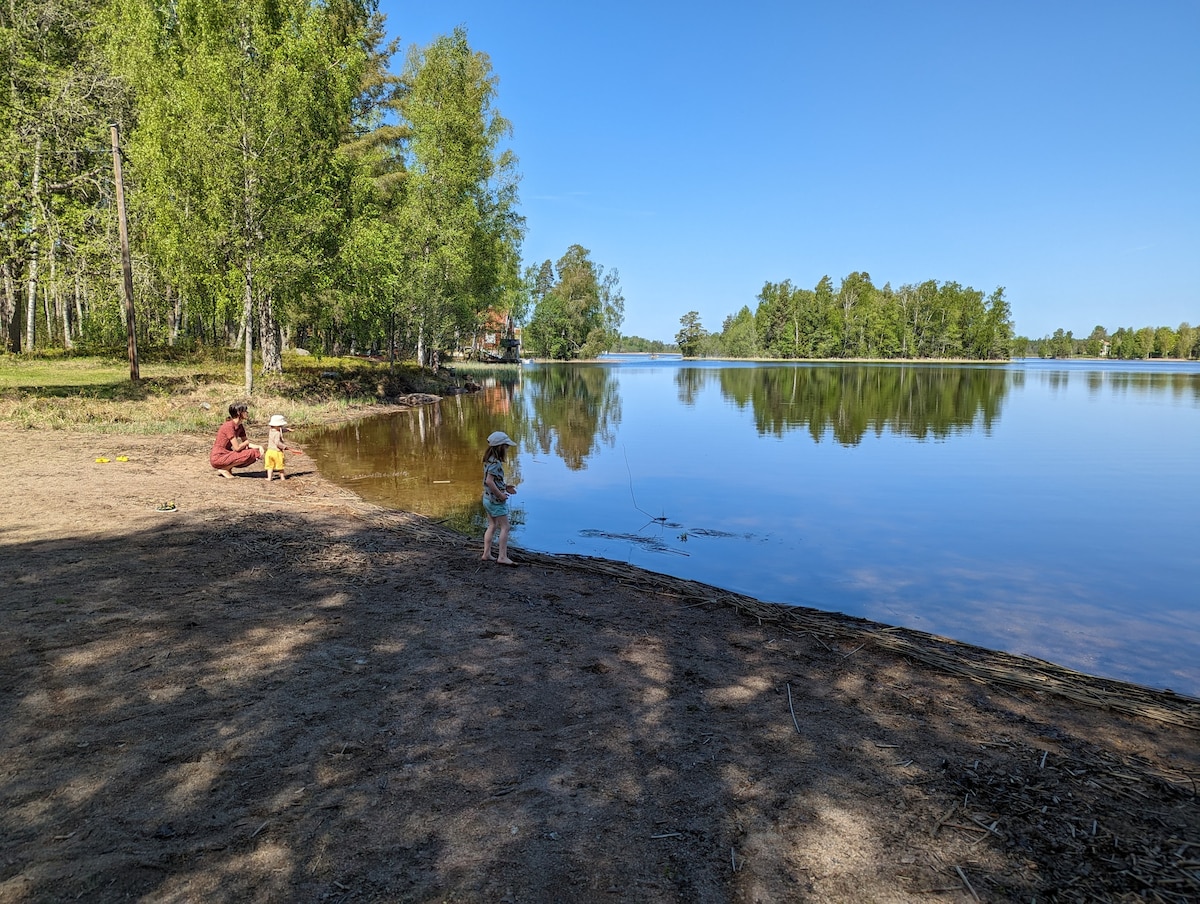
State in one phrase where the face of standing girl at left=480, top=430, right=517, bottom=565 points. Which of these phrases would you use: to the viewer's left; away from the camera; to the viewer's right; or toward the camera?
to the viewer's right

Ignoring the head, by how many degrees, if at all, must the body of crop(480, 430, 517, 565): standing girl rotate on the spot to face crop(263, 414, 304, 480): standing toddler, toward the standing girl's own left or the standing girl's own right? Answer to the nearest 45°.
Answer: approximately 135° to the standing girl's own left

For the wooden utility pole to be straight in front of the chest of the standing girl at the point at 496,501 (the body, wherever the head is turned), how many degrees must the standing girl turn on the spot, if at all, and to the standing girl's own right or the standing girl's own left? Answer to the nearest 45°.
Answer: approximately 135° to the standing girl's own left

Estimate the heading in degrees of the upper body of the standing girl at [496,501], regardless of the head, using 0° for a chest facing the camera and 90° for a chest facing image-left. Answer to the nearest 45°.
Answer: approximately 270°
